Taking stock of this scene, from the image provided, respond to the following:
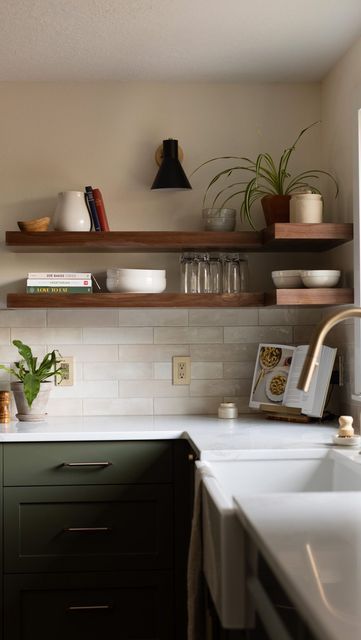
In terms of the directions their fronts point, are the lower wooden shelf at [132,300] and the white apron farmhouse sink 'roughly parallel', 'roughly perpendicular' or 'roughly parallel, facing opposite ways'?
roughly perpendicular

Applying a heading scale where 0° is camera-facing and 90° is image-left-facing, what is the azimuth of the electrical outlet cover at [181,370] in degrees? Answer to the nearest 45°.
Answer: approximately 0°

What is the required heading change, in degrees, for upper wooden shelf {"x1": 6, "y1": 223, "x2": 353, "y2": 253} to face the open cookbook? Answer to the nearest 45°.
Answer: approximately 90° to its left

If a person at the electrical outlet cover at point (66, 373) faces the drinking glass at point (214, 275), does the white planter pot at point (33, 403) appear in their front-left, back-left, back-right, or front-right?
back-right

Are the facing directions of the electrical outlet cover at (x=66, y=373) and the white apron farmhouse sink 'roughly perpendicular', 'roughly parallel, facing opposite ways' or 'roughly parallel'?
roughly perpendicular

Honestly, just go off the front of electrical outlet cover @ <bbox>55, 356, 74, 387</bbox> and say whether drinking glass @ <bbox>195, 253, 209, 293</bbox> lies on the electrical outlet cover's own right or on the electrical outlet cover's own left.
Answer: on the electrical outlet cover's own left
